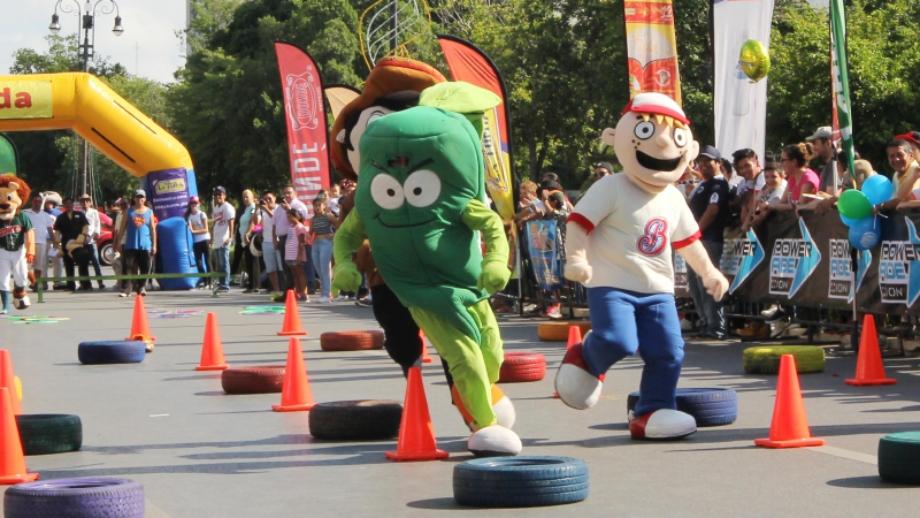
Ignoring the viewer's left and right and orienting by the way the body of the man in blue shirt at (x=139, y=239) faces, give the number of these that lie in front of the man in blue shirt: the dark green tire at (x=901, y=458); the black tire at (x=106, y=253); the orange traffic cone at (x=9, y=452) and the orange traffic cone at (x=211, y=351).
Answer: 3

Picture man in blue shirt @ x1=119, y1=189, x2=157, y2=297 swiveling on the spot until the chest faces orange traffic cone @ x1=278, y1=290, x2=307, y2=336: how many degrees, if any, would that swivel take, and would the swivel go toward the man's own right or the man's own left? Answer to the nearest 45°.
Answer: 0° — they already face it

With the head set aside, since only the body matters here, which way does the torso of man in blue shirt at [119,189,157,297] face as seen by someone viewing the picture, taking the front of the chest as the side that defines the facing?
toward the camera

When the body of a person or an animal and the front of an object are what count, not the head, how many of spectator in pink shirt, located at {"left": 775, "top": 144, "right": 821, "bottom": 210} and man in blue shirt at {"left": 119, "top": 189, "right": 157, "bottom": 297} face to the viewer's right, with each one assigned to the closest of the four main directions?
0

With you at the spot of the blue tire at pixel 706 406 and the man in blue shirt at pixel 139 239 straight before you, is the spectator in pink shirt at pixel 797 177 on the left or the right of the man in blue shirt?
right

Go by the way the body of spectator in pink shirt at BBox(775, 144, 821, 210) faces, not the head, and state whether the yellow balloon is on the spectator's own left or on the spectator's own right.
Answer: on the spectator's own right

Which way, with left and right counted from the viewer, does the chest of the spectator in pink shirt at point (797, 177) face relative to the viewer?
facing the viewer and to the left of the viewer

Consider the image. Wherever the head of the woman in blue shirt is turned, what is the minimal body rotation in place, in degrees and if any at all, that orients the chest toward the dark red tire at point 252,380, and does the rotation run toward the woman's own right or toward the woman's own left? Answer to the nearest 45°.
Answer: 0° — they already face it

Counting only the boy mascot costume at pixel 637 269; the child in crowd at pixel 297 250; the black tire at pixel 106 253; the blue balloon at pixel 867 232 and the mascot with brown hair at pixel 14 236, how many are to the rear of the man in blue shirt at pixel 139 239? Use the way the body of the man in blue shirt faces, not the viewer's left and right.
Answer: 1

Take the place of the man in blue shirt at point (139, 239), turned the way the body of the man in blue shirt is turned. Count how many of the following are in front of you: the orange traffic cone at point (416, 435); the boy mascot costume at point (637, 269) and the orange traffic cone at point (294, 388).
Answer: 3
